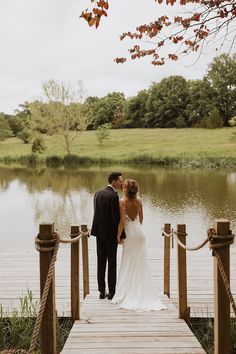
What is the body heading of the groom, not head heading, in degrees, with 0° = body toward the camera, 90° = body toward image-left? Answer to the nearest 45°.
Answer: approximately 225°

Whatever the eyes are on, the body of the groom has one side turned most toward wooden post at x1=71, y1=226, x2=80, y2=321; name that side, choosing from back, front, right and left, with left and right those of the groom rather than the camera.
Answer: back

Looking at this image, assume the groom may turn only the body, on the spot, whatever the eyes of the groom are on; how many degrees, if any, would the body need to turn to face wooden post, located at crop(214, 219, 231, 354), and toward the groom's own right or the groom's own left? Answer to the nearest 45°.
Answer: approximately 135° to the groom's own right

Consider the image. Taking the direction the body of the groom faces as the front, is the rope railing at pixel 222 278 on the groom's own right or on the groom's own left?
on the groom's own right

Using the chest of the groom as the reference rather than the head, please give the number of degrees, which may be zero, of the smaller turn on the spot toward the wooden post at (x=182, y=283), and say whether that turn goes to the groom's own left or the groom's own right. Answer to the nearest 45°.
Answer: approximately 90° to the groom's own right

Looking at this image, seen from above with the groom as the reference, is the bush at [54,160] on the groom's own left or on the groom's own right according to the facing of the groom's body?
on the groom's own left

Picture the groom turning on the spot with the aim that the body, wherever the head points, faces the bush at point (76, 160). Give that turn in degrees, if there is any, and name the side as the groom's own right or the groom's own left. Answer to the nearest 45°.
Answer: approximately 45° to the groom's own left
